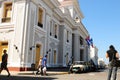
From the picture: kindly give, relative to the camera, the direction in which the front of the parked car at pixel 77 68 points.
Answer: facing the viewer and to the left of the viewer
